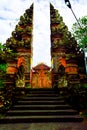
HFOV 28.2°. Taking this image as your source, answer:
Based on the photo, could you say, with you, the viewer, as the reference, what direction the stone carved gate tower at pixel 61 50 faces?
facing the viewer

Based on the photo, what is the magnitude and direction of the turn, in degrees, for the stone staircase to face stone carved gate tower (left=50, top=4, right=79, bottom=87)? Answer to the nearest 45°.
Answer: approximately 180°

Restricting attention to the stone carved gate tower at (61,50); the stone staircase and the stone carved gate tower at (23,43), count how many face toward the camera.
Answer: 3

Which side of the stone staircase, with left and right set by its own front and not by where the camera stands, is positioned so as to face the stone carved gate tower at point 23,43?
back

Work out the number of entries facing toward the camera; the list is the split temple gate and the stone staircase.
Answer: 2

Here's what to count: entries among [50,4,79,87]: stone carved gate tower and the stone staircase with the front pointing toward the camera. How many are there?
2

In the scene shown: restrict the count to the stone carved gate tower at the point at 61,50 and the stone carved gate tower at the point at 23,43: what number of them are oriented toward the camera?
2

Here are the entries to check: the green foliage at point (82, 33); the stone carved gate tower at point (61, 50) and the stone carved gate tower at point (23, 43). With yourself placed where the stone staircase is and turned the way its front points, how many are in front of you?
0

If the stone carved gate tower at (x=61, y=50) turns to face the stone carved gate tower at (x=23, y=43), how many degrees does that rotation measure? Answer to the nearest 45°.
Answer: approximately 90° to its right

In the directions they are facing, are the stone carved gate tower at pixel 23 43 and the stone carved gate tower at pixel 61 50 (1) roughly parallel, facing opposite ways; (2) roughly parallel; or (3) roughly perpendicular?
roughly parallel

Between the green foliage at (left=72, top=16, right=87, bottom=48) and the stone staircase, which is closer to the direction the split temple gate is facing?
the stone staircase

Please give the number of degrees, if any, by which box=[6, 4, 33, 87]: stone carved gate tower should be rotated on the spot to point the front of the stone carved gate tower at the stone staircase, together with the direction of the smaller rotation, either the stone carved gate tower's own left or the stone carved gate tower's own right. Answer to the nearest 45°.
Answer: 0° — it already faces it

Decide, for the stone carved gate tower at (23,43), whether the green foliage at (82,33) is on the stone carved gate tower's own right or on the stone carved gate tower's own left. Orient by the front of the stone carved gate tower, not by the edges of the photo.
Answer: on the stone carved gate tower's own left

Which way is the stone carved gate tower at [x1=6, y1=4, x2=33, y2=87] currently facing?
toward the camera

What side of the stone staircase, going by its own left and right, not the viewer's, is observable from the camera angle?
front

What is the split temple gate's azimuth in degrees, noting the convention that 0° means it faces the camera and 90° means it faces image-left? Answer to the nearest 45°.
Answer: approximately 0°

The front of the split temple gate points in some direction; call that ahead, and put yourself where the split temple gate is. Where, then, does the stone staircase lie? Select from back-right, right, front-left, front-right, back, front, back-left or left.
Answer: front
